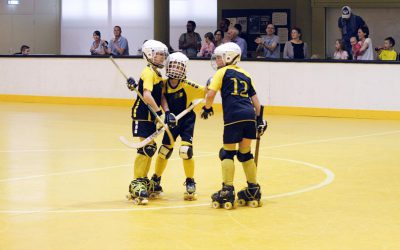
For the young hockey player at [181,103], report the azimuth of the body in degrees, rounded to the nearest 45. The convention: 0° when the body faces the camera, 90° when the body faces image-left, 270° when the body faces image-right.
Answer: approximately 0°

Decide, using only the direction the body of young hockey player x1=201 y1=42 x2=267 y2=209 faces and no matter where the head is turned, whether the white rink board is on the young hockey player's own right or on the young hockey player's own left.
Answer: on the young hockey player's own right

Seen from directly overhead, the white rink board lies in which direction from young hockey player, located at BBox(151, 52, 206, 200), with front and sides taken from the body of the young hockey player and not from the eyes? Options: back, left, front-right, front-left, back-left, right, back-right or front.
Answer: back

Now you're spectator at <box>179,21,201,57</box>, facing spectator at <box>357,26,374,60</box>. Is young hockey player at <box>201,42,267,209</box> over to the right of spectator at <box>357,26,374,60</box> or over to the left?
right

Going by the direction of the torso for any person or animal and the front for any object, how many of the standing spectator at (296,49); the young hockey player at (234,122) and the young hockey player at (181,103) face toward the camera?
2

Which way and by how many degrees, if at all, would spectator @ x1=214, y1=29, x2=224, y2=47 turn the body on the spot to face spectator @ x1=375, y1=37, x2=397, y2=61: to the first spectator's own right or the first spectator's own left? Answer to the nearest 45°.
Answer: approximately 90° to the first spectator's own left

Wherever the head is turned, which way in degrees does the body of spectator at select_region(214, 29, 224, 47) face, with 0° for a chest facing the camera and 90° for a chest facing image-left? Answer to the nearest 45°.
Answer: approximately 45°

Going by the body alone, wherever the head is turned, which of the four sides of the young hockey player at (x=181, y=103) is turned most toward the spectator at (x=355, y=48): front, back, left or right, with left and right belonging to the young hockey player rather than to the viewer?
back
